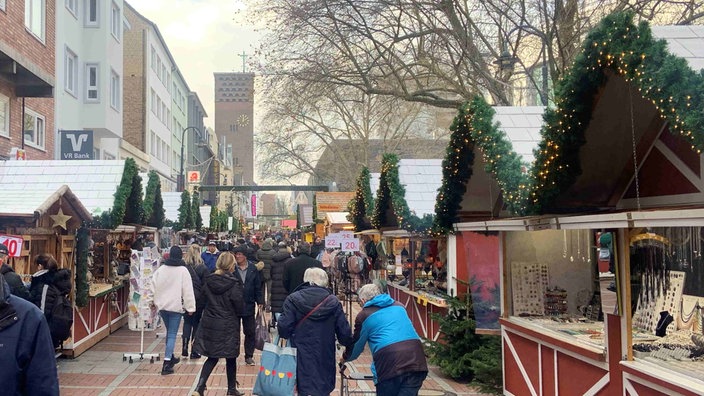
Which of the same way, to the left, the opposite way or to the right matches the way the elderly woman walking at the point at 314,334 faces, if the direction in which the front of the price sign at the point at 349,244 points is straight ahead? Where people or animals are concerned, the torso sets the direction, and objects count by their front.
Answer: the opposite way

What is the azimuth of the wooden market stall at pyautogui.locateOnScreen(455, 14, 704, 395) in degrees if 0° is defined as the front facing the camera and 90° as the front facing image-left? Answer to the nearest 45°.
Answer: approximately 45°

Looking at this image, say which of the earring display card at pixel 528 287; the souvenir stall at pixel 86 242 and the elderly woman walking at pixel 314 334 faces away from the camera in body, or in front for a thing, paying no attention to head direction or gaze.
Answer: the elderly woman walking

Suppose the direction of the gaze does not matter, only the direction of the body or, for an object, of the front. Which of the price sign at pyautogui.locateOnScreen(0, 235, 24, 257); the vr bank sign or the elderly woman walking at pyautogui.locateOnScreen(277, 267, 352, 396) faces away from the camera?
the elderly woman walking

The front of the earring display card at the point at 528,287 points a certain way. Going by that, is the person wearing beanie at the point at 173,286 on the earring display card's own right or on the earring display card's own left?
on the earring display card's own right

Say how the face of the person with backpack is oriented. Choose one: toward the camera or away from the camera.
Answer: away from the camera

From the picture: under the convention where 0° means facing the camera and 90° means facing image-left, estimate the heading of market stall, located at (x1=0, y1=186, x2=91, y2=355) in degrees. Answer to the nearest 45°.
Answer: approximately 315°

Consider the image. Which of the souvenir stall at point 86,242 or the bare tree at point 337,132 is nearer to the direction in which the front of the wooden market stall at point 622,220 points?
the souvenir stall

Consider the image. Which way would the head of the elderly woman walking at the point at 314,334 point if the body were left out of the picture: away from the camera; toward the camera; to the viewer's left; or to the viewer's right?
away from the camera
